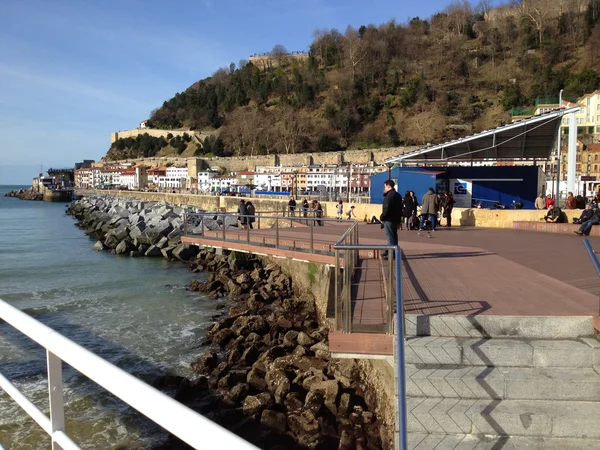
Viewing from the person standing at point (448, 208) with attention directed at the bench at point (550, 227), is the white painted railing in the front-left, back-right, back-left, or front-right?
front-right

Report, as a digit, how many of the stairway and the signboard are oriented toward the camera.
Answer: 2

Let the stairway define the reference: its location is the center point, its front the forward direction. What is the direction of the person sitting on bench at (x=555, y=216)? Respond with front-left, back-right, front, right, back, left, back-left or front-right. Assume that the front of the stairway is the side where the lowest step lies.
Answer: back

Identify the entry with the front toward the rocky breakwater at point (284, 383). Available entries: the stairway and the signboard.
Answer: the signboard

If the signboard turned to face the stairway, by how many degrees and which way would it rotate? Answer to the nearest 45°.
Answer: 0° — it already faces it

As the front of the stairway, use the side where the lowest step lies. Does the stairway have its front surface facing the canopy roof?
no

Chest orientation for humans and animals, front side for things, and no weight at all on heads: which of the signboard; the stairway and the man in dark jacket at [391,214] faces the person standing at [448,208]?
the signboard

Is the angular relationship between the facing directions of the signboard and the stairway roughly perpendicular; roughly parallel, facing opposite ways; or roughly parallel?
roughly parallel

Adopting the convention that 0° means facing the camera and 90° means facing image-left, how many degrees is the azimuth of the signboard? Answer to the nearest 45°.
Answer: approximately 0°

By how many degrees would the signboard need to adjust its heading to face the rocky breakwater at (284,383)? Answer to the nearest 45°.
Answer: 0° — it already faces it

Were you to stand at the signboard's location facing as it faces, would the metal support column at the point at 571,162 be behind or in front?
in front
